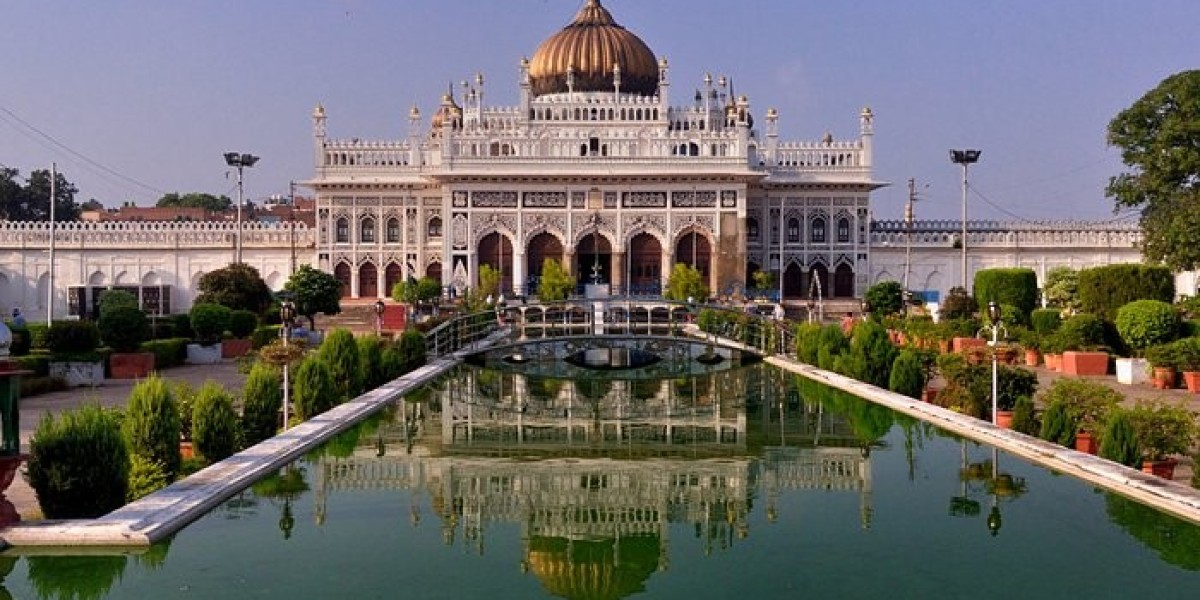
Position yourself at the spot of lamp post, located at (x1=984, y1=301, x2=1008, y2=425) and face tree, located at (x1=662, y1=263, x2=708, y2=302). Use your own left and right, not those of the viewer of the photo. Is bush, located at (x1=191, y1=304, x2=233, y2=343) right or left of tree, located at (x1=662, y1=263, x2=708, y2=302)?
left

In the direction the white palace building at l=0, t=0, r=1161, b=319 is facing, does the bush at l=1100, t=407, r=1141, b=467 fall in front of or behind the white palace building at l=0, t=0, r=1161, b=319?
in front

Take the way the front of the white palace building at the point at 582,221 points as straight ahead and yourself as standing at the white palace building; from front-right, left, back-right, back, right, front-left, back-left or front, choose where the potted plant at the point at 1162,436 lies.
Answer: front

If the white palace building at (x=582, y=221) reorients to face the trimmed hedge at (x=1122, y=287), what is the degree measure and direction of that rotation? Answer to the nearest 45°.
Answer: approximately 45° to its left

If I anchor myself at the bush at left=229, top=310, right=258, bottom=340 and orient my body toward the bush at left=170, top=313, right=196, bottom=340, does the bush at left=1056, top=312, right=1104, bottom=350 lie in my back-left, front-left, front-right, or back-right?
back-left

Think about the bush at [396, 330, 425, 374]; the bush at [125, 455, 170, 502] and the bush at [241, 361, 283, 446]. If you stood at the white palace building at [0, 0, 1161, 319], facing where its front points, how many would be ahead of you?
3

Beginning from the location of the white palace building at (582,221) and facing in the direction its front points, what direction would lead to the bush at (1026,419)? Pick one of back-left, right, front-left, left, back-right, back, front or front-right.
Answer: front

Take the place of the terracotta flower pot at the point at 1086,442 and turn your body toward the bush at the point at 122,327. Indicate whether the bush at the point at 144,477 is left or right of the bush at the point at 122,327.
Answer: left

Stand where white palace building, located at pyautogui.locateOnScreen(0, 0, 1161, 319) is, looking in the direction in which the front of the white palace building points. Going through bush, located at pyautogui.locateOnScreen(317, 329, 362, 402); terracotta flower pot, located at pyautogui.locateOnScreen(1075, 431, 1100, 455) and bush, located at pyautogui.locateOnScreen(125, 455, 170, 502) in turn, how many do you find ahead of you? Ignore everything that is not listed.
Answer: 3

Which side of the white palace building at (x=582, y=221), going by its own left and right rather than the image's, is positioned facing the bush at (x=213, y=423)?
front

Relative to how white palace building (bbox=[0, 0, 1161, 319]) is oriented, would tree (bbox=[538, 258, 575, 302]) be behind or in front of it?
in front

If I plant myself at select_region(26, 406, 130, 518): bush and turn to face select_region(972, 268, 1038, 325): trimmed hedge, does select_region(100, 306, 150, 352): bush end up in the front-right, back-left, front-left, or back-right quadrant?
front-left

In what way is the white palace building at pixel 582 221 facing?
toward the camera

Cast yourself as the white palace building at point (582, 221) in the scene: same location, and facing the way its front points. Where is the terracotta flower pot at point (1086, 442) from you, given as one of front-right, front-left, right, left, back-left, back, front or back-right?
front

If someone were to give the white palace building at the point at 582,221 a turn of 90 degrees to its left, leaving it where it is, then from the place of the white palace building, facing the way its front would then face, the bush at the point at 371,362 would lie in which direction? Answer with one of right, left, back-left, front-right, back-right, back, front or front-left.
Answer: right

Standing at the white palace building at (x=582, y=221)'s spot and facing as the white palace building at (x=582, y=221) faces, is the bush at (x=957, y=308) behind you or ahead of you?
ahead
